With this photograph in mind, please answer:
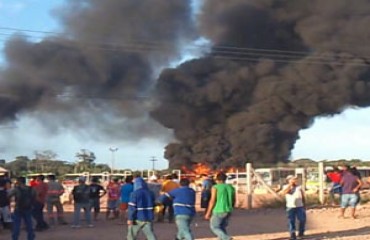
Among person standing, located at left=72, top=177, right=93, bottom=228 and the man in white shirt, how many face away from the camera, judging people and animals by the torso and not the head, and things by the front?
1

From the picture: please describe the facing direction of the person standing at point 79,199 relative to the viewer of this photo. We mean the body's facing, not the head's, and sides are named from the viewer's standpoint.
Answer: facing away from the viewer

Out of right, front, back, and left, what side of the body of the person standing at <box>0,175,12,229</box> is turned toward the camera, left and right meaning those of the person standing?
back

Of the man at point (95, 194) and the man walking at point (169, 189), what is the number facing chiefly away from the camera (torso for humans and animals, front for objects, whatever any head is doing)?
2

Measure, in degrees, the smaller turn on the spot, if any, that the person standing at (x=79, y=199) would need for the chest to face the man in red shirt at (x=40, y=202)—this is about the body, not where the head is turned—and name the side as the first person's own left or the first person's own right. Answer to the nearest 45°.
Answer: approximately 135° to the first person's own left

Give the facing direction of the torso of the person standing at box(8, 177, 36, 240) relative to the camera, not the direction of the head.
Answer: away from the camera

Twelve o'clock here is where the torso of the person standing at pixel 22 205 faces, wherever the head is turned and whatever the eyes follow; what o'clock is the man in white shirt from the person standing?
The man in white shirt is roughly at 3 o'clock from the person standing.

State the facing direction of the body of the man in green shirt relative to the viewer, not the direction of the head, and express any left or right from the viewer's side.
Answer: facing away from the viewer and to the left of the viewer

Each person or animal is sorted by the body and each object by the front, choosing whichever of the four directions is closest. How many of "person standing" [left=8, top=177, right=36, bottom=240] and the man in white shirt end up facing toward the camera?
1

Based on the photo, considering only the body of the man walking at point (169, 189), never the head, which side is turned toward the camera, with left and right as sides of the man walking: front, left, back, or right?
back

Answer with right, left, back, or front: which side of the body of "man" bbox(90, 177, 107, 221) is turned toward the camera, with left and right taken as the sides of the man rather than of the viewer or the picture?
back
